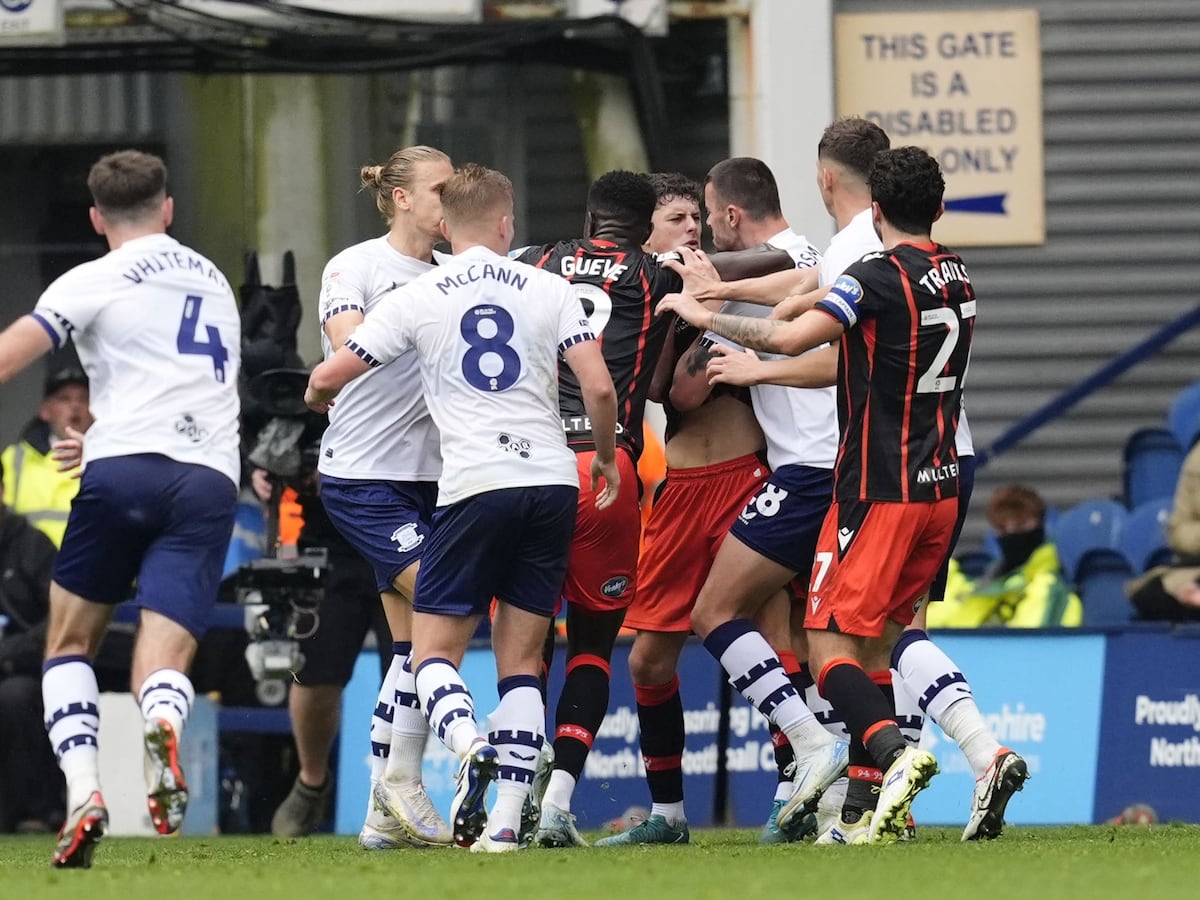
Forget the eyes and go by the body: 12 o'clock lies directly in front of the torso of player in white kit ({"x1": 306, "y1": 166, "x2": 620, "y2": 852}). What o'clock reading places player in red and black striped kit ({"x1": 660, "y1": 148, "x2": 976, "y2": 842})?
The player in red and black striped kit is roughly at 3 o'clock from the player in white kit.

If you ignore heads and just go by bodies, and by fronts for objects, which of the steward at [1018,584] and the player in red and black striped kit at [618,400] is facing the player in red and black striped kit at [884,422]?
the steward

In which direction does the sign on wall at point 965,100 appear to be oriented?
toward the camera

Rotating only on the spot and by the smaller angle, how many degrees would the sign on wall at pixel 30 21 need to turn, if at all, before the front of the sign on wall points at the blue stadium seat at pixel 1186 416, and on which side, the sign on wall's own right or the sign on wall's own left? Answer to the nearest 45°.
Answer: approximately 90° to the sign on wall's own left

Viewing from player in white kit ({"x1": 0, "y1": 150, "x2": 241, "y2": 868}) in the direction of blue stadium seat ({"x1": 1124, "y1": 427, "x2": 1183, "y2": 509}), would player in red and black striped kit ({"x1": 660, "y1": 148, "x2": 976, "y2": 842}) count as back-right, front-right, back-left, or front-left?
front-right

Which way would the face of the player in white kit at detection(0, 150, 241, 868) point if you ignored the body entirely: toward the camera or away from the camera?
away from the camera

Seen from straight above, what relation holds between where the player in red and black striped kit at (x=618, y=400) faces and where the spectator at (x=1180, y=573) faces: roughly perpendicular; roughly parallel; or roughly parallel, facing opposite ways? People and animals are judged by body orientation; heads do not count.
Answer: roughly parallel, facing opposite ways

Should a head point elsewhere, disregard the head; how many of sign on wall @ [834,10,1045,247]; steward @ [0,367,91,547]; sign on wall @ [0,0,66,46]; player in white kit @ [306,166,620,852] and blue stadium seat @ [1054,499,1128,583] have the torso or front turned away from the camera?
1

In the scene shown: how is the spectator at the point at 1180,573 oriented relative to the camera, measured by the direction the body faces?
toward the camera

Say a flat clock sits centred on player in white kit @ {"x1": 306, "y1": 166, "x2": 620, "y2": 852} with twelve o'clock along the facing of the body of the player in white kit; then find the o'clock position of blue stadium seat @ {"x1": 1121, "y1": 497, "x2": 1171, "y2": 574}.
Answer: The blue stadium seat is roughly at 1 o'clock from the player in white kit.

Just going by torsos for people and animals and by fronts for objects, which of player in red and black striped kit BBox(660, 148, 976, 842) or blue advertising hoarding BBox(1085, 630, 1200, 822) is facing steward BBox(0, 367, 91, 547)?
the player in red and black striped kit

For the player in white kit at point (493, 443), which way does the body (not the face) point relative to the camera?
away from the camera

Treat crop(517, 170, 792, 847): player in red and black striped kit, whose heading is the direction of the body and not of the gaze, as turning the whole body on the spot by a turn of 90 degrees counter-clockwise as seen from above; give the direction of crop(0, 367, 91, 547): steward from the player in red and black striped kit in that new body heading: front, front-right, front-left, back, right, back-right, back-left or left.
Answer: front-right

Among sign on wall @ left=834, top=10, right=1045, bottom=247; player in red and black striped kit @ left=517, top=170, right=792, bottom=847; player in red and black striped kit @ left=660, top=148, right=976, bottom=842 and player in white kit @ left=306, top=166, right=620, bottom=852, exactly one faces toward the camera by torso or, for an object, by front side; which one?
the sign on wall

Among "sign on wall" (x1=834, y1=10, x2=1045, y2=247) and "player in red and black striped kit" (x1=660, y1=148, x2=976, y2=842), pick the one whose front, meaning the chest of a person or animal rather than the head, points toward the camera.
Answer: the sign on wall

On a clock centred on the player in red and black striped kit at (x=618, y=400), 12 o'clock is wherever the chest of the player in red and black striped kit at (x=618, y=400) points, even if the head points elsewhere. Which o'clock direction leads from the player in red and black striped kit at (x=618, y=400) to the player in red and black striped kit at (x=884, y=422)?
the player in red and black striped kit at (x=884, y=422) is roughly at 4 o'clock from the player in red and black striped kit at (x=618, y=400).

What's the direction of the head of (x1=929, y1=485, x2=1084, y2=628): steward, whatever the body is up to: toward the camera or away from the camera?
toward the camera

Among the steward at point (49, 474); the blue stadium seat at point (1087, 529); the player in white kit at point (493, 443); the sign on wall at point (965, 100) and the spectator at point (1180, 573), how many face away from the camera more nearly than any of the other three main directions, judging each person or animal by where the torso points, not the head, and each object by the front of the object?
1

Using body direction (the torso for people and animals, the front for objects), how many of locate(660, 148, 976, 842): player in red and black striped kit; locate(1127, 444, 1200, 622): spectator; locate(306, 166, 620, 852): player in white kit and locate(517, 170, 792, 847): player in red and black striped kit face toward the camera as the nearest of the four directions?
1

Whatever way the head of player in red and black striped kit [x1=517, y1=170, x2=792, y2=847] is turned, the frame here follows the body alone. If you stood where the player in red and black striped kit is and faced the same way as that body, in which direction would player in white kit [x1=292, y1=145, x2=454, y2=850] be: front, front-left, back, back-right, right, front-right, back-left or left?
left
